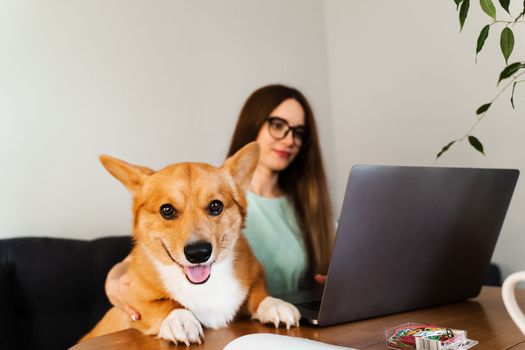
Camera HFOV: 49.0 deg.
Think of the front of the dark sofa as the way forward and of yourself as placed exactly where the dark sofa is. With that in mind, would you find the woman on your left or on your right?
on your left

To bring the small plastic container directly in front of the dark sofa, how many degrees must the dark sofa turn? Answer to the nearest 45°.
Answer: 0° — it already faces it

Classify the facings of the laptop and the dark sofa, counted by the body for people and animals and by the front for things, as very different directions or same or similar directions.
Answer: very different directions

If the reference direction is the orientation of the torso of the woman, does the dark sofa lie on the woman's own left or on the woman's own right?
on the woman's own right

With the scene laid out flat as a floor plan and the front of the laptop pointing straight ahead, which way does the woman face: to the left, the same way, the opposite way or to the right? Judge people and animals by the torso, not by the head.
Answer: the opposite way

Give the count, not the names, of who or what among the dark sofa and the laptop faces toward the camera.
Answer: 1

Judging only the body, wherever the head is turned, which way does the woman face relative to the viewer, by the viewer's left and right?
facing the viewer and to the right of the viewer

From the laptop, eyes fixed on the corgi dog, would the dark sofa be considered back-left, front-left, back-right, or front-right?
front-right

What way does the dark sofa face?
toward the camera

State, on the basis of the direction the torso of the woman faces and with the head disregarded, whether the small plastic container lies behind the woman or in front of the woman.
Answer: in front

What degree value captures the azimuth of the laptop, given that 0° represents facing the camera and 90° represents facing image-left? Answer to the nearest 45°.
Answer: approximately 135°
